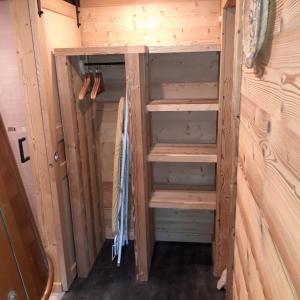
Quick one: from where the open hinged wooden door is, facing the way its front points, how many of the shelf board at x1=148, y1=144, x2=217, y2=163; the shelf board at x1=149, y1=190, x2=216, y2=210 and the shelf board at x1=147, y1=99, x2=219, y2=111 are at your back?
0

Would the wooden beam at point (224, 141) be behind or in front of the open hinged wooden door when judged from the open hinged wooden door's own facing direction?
in front

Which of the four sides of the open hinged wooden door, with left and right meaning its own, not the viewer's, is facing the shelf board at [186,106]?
front

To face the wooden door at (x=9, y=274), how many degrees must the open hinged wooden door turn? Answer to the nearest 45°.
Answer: approximately 90° to its right

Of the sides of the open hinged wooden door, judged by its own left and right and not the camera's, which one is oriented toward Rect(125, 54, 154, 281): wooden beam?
front
